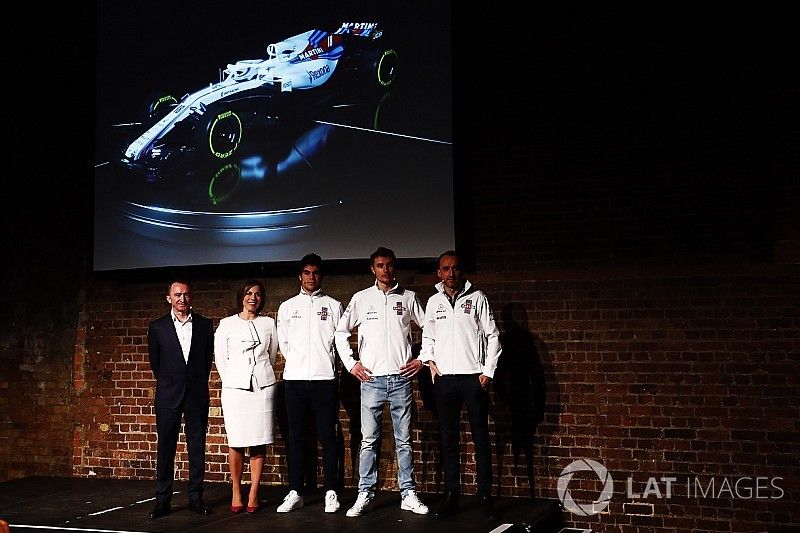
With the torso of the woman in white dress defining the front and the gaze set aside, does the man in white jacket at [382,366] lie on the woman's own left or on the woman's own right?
on the woman's own left

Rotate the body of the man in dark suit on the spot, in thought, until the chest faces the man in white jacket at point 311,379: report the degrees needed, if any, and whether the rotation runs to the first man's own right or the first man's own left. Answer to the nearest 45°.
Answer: approximately 90° to the first man's own left

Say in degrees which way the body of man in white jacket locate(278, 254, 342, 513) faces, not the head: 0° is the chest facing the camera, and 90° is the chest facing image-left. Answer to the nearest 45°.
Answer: approximately 0°

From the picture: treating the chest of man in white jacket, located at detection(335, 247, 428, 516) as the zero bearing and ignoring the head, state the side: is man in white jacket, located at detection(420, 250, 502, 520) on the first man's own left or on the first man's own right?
on the first man's own left

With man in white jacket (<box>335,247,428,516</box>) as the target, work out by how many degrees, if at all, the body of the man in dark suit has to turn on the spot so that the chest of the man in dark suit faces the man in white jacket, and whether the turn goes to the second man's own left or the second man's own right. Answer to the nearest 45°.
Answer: approximately 90° to the second man's own left
